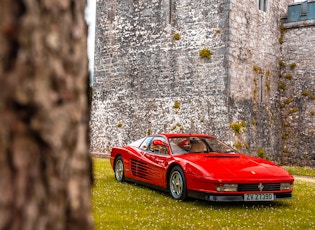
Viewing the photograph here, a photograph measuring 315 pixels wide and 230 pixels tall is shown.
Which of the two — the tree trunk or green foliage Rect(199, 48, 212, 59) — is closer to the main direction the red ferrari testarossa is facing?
the tree trunk

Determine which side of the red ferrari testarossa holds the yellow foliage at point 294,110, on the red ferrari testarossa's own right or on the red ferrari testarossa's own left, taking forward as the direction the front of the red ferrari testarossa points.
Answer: on the red ferrari testarossa's own left

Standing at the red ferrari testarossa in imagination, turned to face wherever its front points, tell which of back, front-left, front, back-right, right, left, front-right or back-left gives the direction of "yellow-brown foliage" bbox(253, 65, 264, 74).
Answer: back-left

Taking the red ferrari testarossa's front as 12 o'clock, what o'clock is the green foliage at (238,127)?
The green foliage is roughly at 8 o'clock from the red ferrari testarossa.

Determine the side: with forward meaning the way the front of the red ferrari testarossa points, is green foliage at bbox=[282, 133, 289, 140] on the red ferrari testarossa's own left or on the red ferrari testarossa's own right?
on the red ferrari testarossa's own left

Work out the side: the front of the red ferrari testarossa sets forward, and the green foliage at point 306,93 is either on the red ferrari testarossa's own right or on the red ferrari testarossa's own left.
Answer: on the red ferrari testarossa's own left

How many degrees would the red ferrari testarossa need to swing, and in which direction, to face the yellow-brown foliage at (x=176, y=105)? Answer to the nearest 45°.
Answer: approximately 135° to its left

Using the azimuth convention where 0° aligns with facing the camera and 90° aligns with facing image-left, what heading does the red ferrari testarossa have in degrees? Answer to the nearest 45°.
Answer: approximately 315°

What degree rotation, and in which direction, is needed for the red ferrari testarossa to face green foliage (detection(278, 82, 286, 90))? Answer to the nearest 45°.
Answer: approximately 135° to its left

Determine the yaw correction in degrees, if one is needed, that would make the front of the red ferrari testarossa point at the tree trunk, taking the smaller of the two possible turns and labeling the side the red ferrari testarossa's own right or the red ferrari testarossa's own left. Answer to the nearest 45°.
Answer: approximately 45° to the red ferrari testarossa's own right
